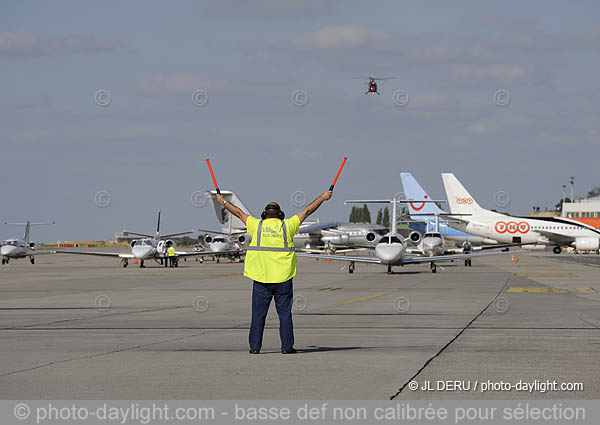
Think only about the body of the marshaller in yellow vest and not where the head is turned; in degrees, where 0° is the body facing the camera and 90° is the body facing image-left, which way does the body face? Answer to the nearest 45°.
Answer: approximately 180°
